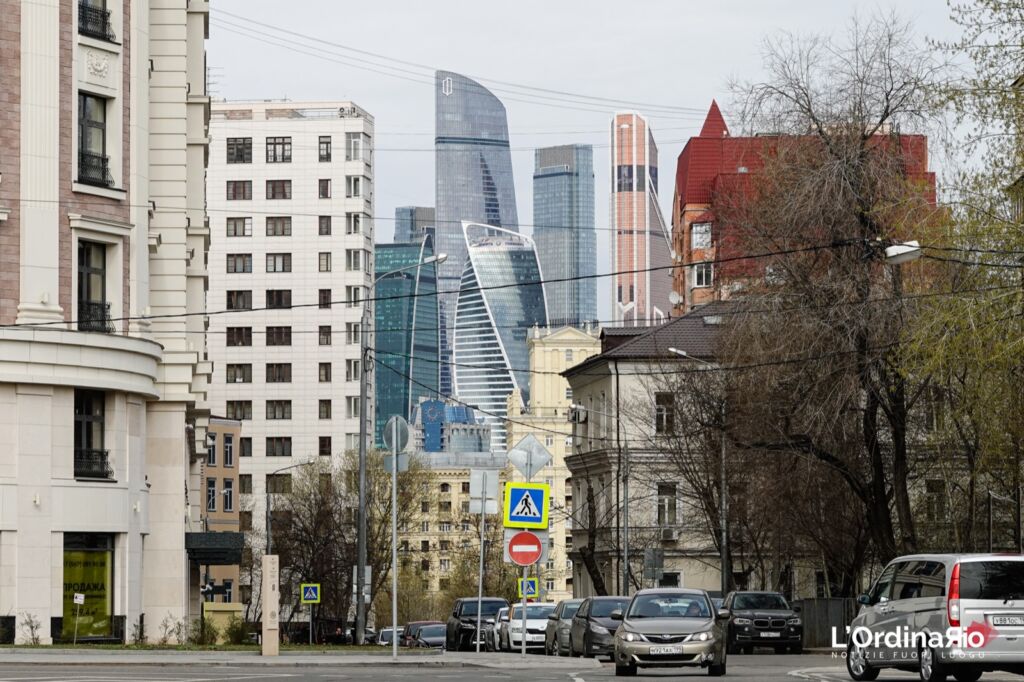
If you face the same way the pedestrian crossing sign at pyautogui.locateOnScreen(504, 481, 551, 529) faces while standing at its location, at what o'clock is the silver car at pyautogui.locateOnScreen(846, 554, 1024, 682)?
The silver car is roughly at 11 o'clock from the pedestrian crossing sign.

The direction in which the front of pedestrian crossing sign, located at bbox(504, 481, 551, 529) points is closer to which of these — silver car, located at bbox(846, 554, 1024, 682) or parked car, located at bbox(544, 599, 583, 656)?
the silver car

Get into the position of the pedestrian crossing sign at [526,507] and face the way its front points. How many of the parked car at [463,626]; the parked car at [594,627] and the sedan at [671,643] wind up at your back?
2

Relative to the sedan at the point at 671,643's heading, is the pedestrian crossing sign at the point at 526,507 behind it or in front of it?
behind

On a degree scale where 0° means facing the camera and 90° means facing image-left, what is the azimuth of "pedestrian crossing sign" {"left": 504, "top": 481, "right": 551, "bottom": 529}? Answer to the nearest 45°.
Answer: approximately 0°

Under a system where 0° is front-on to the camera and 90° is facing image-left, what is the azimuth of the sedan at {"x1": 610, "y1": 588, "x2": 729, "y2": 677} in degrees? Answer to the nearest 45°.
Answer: approximately 0°

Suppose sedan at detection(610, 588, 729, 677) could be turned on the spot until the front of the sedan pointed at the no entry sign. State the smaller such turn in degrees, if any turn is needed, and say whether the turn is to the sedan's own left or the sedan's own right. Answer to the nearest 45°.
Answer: approximately 135° to the sedan's own right

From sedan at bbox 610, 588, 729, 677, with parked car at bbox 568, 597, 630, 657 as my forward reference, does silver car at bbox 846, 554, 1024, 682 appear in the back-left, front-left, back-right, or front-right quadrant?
back-right

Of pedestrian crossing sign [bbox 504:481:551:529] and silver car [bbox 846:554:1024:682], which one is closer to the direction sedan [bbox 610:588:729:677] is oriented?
the silver car

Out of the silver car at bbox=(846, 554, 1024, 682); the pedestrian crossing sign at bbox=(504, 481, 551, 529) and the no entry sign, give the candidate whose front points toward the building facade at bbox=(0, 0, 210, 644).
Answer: the silver car
